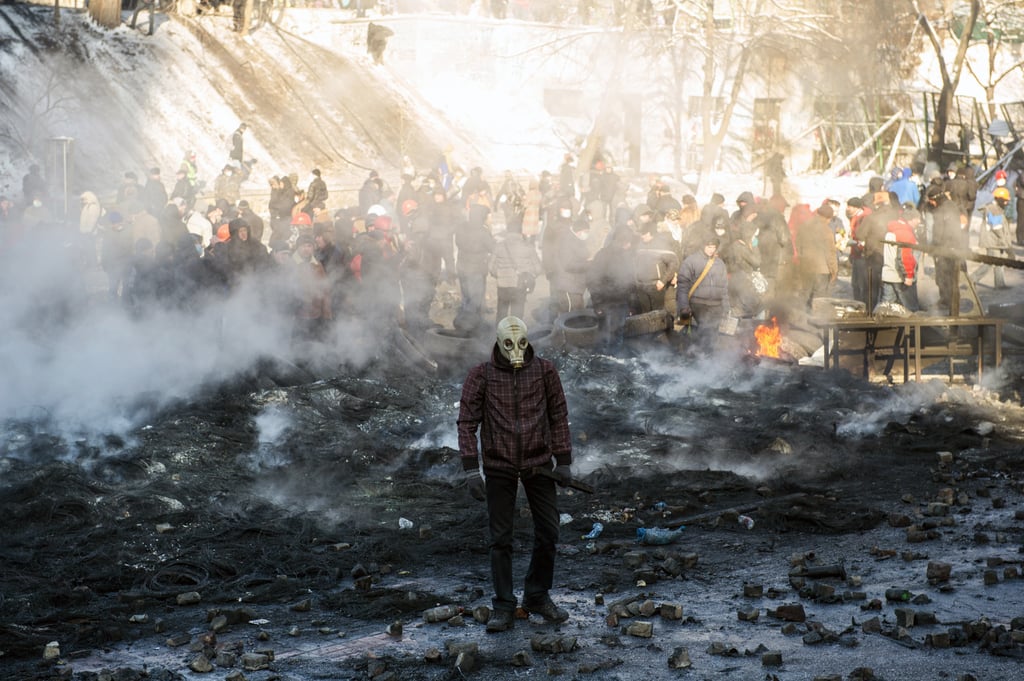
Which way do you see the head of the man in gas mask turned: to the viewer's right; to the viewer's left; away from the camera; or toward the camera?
toward the camera

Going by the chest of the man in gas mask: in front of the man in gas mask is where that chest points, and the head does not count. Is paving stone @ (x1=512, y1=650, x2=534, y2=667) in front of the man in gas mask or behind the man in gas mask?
in front

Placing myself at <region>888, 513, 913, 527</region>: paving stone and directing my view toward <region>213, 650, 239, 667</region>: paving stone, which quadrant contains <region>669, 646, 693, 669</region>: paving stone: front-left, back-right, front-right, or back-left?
front-left

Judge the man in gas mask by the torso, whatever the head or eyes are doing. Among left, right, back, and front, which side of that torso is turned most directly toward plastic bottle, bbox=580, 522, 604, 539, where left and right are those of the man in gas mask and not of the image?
back

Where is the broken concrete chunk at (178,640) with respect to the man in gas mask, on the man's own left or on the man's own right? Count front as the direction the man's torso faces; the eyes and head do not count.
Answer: on the man's own right

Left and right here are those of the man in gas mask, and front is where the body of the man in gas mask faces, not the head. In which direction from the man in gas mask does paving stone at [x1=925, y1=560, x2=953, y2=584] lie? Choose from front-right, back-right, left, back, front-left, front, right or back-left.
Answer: left

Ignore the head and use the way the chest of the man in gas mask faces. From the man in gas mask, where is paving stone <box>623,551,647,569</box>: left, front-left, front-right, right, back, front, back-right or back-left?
back-left

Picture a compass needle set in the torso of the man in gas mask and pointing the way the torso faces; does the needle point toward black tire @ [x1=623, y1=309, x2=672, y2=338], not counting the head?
no

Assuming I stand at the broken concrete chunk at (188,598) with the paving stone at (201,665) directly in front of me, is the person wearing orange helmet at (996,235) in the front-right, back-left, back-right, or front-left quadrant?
back-left

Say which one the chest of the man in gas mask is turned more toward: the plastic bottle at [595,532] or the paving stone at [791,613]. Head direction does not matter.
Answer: the paving stone

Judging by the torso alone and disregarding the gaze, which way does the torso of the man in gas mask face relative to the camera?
toward the camera

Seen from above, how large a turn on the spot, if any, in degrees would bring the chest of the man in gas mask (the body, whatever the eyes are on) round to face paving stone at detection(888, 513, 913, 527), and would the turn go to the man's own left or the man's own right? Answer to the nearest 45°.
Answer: approximately 135° to the man's own left

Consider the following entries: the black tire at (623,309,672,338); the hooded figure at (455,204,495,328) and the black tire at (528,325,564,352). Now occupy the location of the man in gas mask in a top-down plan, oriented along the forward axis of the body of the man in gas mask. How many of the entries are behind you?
3

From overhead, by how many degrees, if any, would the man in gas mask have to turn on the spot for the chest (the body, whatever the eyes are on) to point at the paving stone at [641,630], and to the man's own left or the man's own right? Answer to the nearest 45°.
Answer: approximately 45° to the man's own left

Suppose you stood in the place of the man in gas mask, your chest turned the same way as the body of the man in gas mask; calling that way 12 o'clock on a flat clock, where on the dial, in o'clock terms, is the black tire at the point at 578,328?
The black tire is roughly at 6 o'clock from the man in gas mask.

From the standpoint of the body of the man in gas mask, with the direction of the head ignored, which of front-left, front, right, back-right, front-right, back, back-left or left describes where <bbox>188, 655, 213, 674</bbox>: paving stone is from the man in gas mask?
front-right

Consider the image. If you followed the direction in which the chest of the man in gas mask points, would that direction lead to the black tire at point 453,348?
no

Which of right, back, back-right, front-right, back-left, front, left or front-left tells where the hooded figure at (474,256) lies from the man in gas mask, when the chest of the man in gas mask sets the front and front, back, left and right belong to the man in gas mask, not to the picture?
back

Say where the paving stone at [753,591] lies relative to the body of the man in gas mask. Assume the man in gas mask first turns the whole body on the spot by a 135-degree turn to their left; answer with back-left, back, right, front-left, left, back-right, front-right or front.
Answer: front-right
